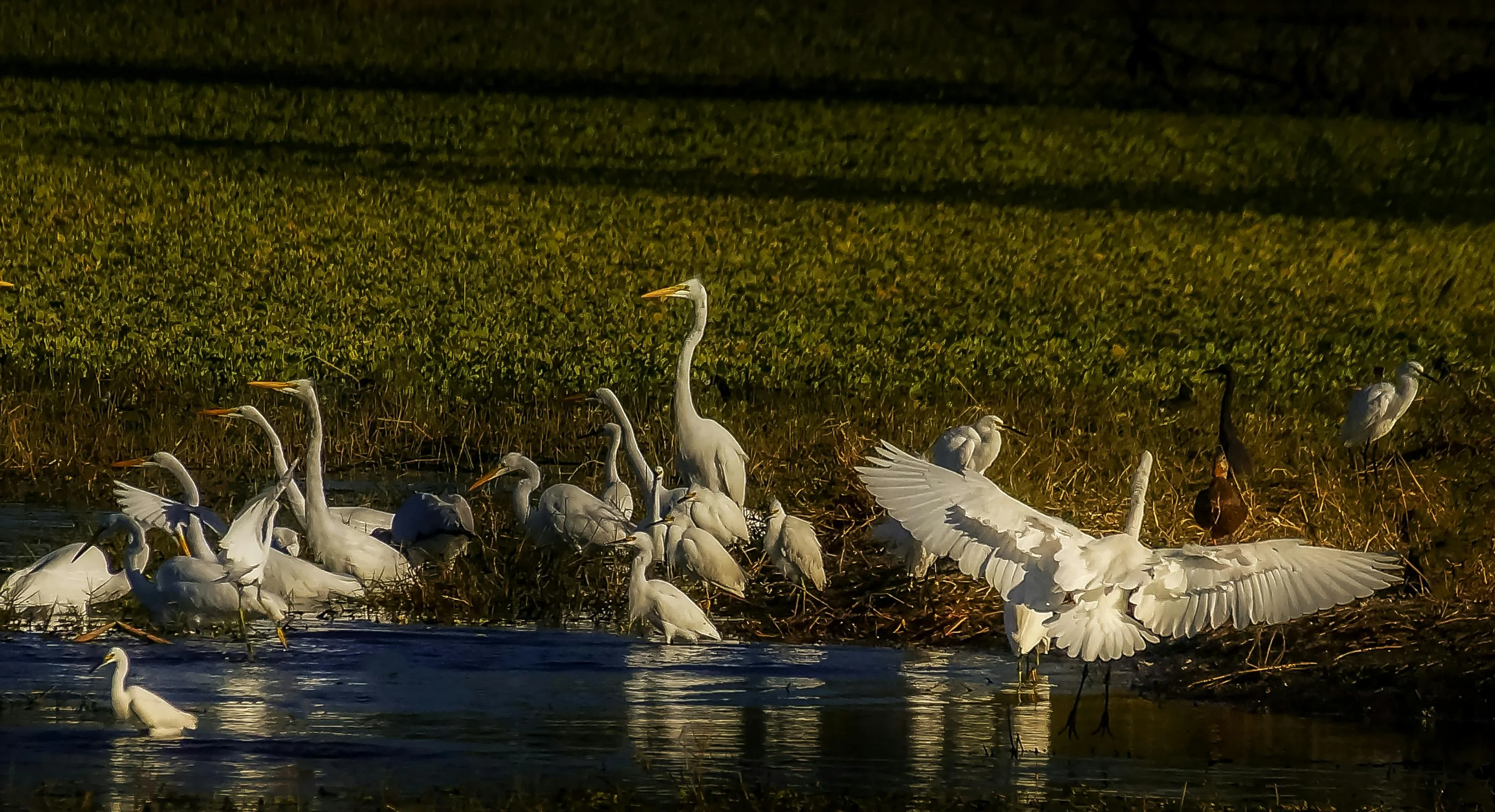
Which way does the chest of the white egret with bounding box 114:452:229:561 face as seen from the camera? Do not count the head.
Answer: to the viewer's left

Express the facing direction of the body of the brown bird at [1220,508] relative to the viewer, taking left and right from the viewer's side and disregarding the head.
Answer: facing the viewer

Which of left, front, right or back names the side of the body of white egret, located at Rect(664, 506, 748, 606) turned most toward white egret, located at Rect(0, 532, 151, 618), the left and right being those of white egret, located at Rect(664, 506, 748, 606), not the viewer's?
front

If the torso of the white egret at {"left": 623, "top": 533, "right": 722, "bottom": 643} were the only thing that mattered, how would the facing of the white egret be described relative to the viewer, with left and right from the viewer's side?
facing to the left of the viewer

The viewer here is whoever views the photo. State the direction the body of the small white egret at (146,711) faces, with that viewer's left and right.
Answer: facing to the left of the viewer

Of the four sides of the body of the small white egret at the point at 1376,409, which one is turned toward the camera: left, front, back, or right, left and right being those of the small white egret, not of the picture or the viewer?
right

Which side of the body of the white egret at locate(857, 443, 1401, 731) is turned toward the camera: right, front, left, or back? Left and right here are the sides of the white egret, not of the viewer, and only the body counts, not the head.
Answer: back

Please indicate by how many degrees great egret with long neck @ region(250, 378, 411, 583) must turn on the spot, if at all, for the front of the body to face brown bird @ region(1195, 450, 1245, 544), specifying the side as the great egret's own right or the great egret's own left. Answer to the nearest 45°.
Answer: approximately 180°

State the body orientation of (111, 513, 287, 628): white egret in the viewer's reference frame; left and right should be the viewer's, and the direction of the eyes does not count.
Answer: facing to the left of the viewer

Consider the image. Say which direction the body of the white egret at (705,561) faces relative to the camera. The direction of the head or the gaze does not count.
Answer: to the viewer's left

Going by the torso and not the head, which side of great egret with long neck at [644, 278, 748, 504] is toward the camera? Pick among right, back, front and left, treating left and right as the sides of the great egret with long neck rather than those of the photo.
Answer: left

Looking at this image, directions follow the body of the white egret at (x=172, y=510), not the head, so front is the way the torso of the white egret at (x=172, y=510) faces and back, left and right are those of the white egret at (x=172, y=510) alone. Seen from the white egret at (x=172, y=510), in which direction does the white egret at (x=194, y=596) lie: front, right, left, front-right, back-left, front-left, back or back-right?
left

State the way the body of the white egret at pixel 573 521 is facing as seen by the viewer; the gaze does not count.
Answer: to the viewer's left

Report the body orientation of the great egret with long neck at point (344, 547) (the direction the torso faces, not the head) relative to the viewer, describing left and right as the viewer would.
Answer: facing to the left of the viewer

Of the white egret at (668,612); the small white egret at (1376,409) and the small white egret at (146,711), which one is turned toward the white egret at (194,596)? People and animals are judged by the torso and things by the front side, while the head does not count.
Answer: the white egret at (668,612)
